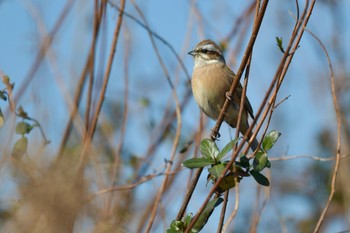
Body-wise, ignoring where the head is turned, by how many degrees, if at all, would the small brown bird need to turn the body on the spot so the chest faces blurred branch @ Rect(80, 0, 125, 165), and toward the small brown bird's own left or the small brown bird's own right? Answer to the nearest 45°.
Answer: approximately 90° to the small brown bird's own right

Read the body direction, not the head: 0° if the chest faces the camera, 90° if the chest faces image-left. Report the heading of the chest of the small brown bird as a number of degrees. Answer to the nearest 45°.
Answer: approximately 45°

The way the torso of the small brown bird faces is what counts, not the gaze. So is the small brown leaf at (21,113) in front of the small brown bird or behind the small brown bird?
in front
